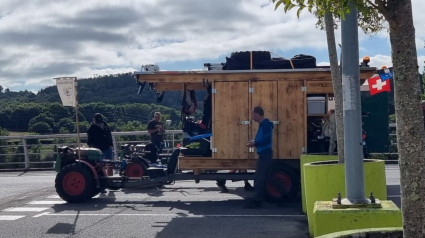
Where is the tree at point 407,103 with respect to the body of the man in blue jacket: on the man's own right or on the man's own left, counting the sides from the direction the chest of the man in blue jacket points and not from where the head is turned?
on the man's own left

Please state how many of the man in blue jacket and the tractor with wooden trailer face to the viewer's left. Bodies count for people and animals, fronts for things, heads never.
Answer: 2

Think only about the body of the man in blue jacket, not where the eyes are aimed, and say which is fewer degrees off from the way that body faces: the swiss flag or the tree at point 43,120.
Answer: the tree

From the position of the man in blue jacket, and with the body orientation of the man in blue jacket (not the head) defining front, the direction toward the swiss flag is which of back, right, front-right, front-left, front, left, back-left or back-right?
back-right

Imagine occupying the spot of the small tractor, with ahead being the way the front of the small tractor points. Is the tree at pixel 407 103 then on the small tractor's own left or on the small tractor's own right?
on the small tractor's own left

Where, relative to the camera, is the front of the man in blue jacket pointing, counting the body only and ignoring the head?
to the viewer's left

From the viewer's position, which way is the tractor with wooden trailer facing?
facing to the left of the viewer

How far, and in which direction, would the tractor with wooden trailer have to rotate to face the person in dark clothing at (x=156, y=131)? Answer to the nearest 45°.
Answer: approximately 45° to its right

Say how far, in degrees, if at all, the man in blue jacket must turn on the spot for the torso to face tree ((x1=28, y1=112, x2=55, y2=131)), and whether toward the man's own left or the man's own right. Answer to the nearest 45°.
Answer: approximately 45° to the man's own right

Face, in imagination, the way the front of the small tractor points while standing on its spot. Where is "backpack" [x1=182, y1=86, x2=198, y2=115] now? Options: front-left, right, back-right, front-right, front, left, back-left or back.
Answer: back
